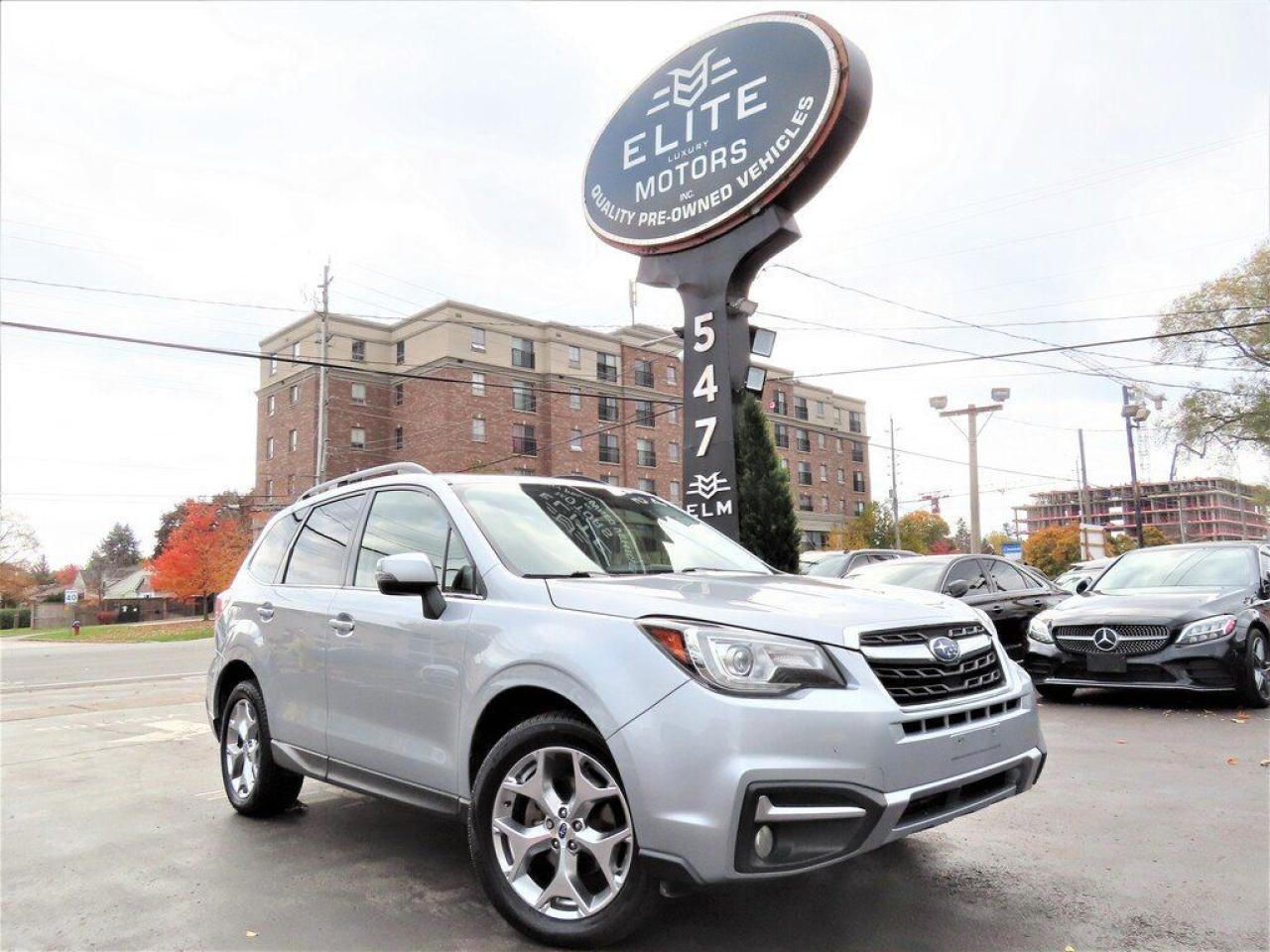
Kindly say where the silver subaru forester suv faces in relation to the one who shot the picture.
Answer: facing the viewer and to the right of the viewer

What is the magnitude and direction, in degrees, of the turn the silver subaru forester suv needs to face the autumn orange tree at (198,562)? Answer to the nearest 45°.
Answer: approximately 180°

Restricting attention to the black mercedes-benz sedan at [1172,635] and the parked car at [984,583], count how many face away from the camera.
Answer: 0

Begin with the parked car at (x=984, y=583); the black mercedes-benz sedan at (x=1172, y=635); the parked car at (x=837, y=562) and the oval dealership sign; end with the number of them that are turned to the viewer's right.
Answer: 0

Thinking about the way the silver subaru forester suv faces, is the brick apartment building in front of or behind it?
behind

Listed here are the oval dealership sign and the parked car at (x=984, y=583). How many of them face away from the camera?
0

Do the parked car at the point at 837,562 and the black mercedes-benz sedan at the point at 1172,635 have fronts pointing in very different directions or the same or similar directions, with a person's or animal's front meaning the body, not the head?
same or similar directions

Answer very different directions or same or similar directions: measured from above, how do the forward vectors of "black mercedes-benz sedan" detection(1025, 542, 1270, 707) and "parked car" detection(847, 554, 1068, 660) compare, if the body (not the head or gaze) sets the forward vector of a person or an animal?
same or similar directions

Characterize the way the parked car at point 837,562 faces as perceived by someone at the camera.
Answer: facing the viewer and to the left of the viewer

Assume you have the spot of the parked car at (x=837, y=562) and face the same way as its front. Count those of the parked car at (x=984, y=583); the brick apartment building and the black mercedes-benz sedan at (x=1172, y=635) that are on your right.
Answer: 1

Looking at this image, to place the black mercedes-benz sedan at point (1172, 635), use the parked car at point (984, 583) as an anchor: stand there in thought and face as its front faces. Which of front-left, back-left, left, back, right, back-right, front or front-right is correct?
left
